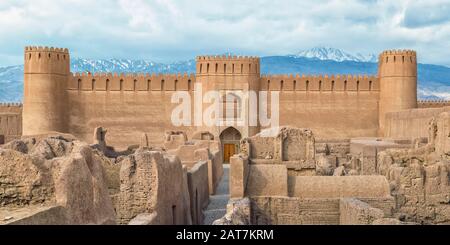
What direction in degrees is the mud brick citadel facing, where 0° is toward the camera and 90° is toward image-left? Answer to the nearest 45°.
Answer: approximately 0°

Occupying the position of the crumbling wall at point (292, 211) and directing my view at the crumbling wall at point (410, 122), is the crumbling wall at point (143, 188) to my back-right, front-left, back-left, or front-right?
back-left
